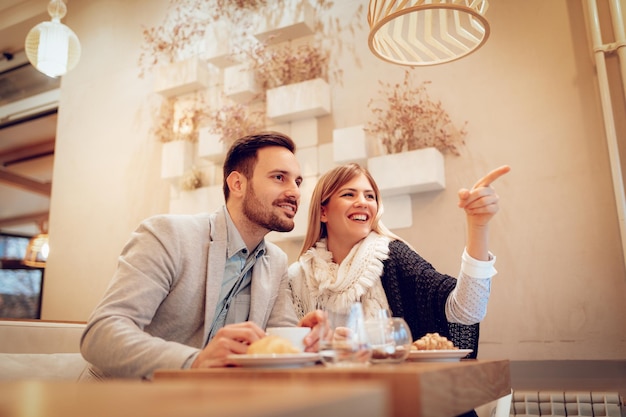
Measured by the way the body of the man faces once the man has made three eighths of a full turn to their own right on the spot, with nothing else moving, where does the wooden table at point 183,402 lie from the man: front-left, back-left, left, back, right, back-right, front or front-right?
left

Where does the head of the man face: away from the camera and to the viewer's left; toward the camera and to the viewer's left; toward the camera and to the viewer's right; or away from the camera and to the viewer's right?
toward the camera and to the viewer's right

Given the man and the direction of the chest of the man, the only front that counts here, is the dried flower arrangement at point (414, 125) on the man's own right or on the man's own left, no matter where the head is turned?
on the man's own left

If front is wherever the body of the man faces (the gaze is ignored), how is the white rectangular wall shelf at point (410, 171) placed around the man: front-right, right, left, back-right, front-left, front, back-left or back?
left

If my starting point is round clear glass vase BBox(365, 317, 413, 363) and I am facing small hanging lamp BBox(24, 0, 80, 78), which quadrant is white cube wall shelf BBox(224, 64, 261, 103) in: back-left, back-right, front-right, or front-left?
front-right

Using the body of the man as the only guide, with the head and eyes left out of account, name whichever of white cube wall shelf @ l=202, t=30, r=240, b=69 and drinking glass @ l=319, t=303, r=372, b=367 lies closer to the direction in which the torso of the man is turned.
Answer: the drinking glass

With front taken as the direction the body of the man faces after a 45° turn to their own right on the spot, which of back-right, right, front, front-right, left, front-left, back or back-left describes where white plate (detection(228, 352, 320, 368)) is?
front

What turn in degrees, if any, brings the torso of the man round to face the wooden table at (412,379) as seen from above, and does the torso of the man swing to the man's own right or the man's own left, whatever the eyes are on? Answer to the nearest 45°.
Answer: approximately 45° to the man's own right

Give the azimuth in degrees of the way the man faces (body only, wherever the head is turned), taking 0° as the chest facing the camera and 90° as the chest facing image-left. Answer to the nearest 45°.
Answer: approximately 315°

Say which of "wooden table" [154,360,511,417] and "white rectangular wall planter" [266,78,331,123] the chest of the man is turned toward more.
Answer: the wooden table

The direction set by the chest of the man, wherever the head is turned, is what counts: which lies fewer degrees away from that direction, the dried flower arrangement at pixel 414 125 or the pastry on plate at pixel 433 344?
the pastry on plate

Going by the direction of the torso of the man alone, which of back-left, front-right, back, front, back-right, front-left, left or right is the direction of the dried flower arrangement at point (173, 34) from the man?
back-left

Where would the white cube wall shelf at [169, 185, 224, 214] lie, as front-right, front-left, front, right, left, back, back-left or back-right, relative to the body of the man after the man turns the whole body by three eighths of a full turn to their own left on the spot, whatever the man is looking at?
front

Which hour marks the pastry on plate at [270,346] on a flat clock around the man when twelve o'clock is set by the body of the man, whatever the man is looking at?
The pastry on plate is roughly at 1 o'clock from the man.

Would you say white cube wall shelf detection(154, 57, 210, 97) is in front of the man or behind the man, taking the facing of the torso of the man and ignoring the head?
behind

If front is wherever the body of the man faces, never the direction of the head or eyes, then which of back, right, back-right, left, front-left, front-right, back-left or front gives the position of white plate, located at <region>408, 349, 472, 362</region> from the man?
front

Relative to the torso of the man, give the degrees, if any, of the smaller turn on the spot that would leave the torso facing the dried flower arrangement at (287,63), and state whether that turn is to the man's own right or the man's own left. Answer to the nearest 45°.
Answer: approximately 135° to the man's own left

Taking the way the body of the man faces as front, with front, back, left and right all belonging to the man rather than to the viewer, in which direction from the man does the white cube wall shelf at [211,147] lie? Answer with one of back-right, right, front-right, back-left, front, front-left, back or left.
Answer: back-left
